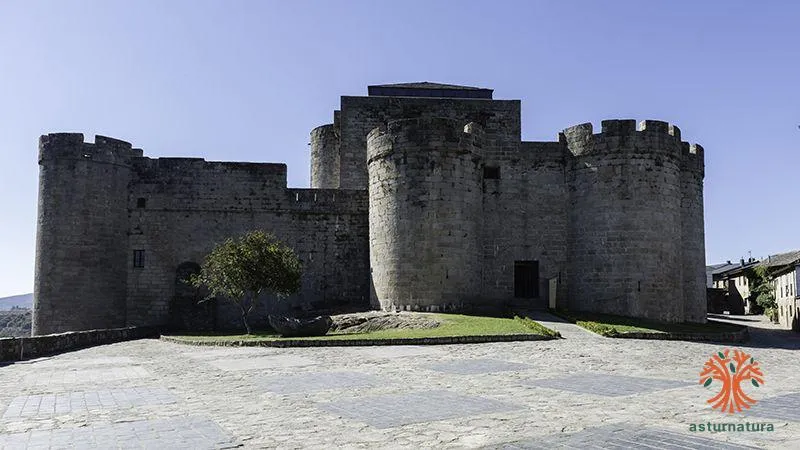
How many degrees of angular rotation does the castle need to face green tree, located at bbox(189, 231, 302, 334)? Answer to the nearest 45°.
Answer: approximately 45° to its right

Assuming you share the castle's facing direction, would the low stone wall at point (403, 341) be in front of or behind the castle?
in front

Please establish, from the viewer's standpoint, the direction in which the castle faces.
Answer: facing the viewer

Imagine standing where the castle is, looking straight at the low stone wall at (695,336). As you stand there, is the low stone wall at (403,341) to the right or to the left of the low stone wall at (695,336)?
right

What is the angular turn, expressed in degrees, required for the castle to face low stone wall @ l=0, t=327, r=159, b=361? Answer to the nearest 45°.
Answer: approximately 45° to its right

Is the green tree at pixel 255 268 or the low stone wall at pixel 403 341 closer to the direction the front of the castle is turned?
the low stone wall

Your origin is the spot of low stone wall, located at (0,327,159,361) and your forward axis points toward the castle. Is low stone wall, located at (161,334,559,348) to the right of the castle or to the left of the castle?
right

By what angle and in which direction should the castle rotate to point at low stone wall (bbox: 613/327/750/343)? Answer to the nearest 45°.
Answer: approximately 45° to its left
